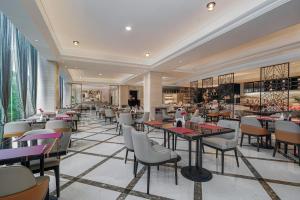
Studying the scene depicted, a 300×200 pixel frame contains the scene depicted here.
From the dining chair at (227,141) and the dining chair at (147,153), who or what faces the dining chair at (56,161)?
the dining chair at (227,141)

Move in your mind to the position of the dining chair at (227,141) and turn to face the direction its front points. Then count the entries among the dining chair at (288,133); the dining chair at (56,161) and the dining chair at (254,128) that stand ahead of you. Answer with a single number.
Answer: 1

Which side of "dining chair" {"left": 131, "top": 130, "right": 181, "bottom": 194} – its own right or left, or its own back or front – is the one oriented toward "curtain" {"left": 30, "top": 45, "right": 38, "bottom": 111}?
left

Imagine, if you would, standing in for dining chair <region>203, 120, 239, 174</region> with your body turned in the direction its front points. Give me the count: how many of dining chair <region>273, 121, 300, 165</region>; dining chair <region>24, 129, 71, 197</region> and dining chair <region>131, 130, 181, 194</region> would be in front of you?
2

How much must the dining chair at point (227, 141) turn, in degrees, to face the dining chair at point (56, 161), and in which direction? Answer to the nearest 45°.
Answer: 0° — it already faces it

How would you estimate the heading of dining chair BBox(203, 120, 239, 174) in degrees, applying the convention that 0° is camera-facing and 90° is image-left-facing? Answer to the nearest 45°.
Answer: approximately 45°

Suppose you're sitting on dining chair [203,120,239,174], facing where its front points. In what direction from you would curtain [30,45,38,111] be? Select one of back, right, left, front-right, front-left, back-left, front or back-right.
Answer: front-right

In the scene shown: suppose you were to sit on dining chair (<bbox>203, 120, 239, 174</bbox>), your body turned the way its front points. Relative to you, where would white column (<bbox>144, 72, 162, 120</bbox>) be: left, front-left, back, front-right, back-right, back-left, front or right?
right

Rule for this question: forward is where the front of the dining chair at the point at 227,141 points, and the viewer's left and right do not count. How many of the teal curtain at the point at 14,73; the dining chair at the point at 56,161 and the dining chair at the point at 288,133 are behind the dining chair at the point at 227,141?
1

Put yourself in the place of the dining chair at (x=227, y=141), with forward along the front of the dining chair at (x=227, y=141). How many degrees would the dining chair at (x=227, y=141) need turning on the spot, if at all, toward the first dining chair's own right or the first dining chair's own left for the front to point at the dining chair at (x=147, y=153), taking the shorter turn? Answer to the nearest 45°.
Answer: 0° — it already faces it

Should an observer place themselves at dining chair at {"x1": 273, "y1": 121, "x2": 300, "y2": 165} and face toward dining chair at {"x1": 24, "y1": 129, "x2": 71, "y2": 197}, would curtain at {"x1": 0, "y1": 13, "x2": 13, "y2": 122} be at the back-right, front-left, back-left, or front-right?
front-right

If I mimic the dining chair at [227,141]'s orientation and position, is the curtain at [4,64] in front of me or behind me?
in front

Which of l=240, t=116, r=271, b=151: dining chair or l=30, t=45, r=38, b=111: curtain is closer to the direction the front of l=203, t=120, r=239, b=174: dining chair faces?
the curtain

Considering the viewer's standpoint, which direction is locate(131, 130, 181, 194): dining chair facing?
facing away from the viewer and to the right of the viewer

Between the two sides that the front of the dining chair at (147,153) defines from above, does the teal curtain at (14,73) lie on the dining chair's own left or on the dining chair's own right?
on the dining chair's own left

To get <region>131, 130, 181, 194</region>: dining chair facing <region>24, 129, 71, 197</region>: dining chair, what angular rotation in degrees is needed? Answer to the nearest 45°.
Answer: approximately 135° to its left

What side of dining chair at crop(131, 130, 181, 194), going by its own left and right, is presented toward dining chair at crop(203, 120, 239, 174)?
front

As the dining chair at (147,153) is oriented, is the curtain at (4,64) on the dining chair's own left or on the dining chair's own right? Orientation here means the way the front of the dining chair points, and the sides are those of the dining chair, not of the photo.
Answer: on the dining chair's own left

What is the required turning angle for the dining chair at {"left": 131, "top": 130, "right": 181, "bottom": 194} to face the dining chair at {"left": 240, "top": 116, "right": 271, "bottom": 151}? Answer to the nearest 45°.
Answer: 0° — it already faces it
